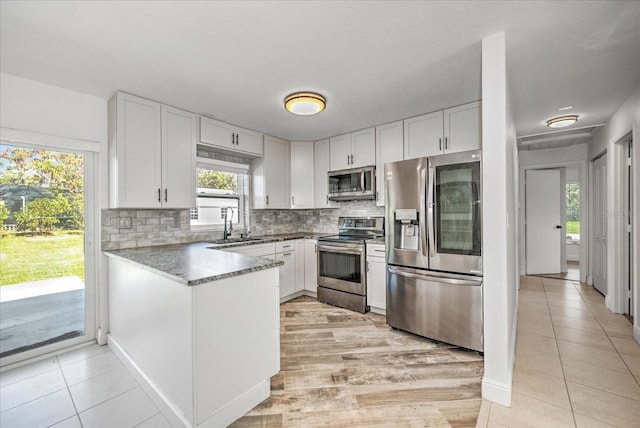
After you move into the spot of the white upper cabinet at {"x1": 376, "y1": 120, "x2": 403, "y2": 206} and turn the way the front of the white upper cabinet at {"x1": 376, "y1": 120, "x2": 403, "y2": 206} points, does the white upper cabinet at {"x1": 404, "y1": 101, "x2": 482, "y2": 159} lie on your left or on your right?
on your left

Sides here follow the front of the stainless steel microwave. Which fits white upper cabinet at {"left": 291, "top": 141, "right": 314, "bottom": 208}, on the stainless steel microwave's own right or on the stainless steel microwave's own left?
on the stainless steel microwave's own right

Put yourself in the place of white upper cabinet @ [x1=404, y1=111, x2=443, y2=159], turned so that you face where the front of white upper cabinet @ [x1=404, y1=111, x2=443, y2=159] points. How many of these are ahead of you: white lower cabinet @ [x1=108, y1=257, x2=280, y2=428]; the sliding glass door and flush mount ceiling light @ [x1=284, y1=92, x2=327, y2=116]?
3

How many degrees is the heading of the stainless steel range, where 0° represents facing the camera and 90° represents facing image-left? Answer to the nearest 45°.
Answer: approximately 45°

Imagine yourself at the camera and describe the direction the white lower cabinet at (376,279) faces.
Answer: facing the viewer and to the left of the viewer

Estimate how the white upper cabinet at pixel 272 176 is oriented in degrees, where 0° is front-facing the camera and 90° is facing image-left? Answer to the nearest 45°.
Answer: approximately 315°

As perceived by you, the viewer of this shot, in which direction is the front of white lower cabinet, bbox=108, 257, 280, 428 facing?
facing away from the viewer and to the right of the viewer

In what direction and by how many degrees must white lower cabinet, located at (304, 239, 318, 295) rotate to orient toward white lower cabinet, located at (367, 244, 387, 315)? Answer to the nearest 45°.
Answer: approximately 90° to its left

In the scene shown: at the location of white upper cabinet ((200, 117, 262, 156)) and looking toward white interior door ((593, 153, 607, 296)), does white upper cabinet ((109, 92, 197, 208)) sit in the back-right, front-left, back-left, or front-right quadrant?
back-right
